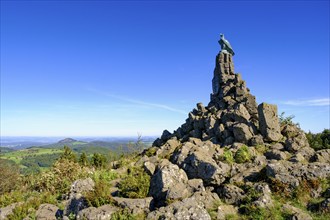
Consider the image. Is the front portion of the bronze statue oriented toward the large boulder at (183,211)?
no

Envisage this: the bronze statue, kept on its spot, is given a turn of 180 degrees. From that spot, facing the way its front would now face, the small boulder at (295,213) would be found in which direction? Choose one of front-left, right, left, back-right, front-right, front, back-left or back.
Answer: right

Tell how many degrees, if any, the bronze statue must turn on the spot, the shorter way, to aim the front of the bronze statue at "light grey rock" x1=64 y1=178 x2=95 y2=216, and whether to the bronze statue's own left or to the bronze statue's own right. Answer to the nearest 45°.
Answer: approximately 90° to the bronze statue's own left

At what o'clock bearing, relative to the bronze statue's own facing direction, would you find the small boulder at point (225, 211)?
The small boulder is roughly at 9 o'clock from the bronze statue.

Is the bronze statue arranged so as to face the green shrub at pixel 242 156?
no

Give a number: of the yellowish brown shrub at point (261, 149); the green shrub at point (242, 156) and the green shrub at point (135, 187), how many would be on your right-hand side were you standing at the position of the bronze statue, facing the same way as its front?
0

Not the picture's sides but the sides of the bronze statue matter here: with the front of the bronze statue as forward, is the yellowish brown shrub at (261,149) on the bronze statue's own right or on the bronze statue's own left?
on the bronze statue's own left

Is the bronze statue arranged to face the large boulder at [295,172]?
no

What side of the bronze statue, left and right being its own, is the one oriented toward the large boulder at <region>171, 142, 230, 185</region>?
left

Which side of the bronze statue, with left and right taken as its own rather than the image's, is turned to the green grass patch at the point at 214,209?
left

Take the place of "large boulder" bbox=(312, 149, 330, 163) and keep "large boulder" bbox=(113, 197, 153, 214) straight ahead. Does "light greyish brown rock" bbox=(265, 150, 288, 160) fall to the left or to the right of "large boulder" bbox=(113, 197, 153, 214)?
right

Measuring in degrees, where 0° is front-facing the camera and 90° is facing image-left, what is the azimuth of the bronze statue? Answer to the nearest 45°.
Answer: approximately 90°
